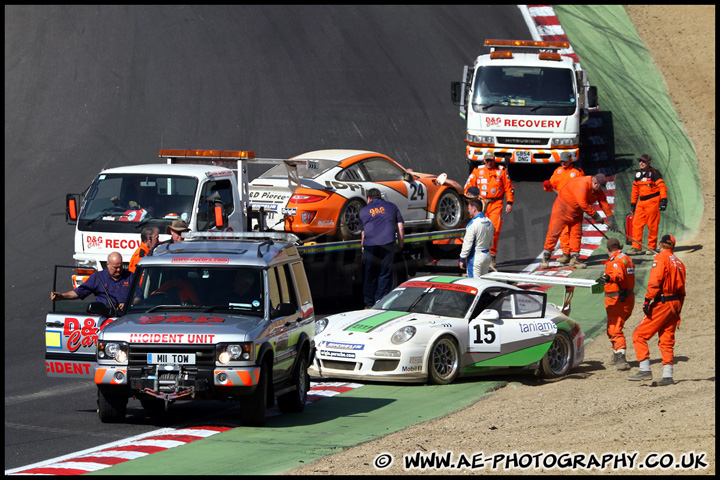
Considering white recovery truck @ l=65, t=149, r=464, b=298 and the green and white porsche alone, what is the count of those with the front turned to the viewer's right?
0

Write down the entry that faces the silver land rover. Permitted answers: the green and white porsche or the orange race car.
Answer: the green and white porsche

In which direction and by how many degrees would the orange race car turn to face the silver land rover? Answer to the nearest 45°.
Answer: approximately 135° to its right

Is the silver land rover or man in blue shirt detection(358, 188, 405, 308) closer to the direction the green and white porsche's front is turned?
the silver land rover

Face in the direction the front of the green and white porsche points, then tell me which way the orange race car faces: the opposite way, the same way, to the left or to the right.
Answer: the opposite way

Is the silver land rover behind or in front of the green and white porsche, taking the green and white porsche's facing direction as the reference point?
in front

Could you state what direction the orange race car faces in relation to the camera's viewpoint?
facing away from the viewer and to the right of the viewer

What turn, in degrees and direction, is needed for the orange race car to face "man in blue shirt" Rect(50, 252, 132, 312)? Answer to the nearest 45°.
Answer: approximately 180°
